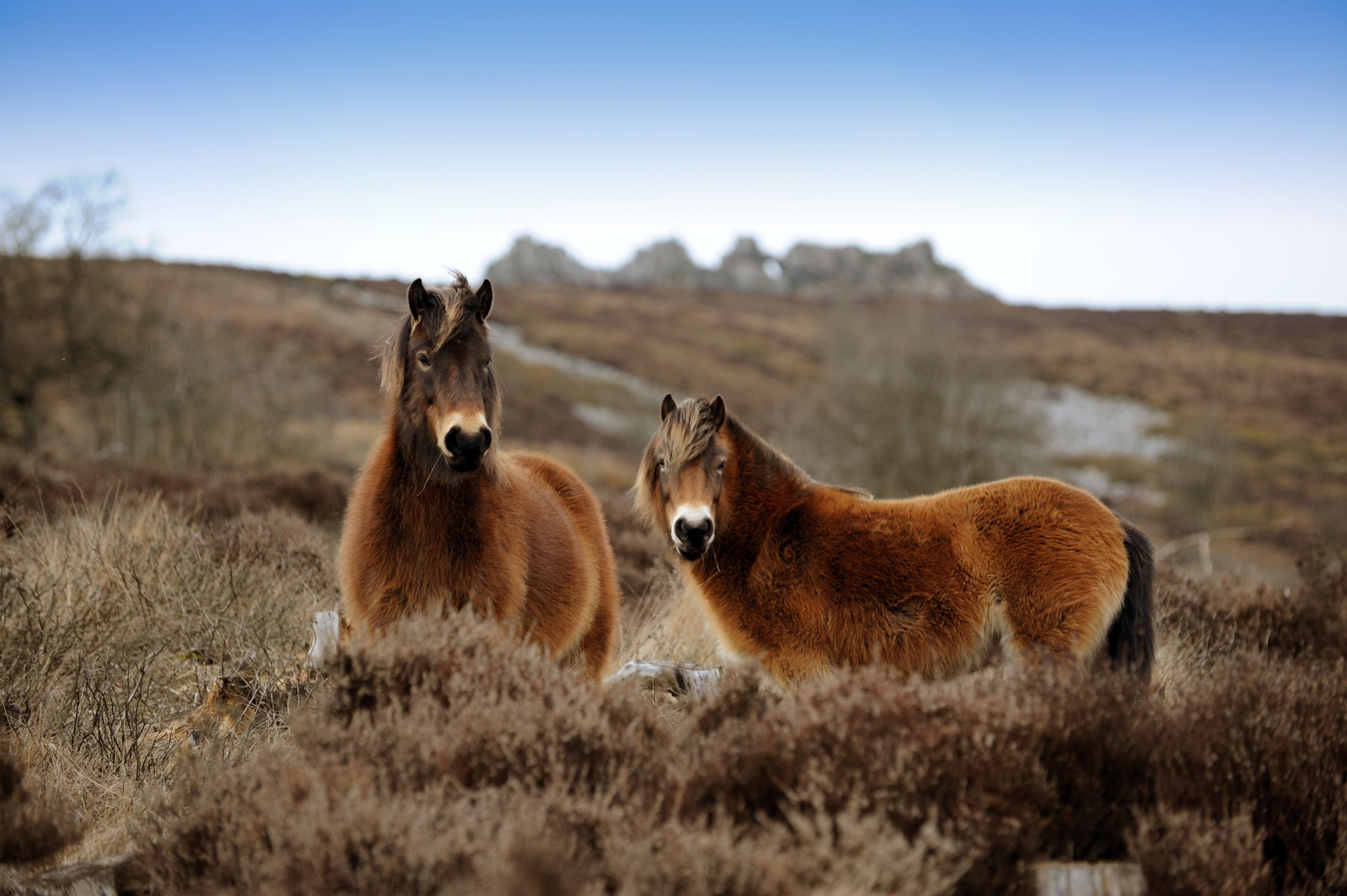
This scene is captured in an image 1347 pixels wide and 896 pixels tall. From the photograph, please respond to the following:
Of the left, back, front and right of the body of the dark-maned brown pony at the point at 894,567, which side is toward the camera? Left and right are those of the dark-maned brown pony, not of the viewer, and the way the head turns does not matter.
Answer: left

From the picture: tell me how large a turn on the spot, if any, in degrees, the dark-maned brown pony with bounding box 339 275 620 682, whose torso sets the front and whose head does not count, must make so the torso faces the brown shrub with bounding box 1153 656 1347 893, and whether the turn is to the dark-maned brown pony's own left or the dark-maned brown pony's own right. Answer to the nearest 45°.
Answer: approximately 90° to the dark-maned brown pony's own left

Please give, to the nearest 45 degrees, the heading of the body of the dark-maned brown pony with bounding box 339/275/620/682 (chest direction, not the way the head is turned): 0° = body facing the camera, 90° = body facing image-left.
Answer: approximately 45°

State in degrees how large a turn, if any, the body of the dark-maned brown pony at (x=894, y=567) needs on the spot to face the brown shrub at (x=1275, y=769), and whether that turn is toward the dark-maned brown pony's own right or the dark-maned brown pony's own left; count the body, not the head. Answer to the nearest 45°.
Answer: approximately 135° to the dark-maned brown pony's own left

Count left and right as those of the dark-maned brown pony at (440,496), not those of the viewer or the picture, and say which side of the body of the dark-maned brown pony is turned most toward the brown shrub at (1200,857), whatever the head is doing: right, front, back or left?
left
